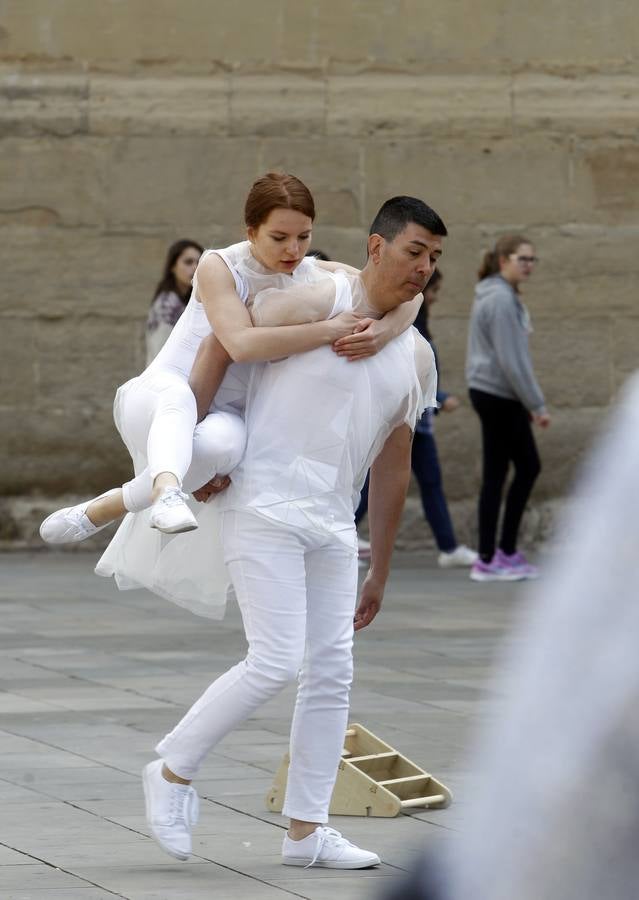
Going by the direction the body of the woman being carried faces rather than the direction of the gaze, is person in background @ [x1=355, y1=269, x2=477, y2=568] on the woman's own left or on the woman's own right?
on the woman's own left

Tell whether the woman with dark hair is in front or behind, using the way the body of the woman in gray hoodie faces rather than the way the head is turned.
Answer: behind

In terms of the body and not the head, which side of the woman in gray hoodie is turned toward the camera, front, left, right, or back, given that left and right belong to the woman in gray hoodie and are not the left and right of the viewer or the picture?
right

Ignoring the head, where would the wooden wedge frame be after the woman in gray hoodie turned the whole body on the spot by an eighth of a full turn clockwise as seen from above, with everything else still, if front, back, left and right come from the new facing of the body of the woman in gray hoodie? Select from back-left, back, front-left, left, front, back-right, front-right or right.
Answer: front-right

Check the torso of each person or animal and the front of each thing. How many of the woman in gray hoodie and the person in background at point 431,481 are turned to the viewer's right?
2

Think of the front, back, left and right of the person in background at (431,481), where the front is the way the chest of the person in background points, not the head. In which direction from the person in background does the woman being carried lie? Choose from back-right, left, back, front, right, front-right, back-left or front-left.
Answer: right

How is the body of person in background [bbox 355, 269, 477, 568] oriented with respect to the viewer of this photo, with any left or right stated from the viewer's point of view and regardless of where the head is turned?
facing to the right of the viewer

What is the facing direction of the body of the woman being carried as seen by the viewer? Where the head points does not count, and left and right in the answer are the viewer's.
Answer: facing the viewer and to the right of the viewer

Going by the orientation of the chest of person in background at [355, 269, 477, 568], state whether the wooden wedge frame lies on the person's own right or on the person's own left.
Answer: on the person's own right

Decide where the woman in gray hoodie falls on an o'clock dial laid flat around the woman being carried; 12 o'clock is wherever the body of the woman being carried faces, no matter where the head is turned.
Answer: The woman in gray hoodie is roughly at 8 o'clock from the woman being carried.

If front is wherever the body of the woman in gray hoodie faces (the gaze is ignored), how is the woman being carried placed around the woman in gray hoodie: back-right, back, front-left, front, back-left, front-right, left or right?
right
